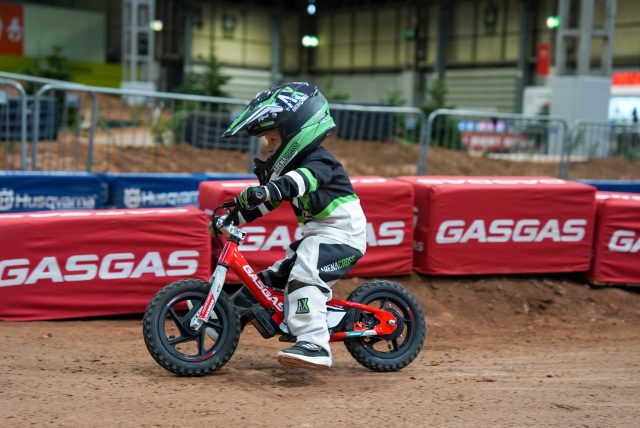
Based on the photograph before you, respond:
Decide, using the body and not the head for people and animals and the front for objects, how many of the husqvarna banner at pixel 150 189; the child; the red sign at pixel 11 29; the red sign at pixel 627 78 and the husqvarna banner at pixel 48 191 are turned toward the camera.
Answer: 4

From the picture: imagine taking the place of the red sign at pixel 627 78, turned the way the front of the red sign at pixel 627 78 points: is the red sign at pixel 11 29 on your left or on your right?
on your right

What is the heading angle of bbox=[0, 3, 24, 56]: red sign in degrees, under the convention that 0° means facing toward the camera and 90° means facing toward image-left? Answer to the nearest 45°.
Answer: approximately 0°

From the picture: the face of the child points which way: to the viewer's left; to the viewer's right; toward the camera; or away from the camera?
to the viewer's left

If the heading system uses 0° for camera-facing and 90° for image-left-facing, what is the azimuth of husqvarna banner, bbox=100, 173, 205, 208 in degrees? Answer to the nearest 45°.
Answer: approximately 0°

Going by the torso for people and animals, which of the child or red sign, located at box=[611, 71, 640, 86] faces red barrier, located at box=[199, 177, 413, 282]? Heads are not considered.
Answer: the red sign

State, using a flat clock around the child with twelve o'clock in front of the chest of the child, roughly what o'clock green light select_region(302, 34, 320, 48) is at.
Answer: The green light is roughly at 3 o'clock from the child.

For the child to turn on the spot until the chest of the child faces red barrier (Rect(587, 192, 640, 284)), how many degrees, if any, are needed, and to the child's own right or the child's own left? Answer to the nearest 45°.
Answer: approximately 135° to the child's own right

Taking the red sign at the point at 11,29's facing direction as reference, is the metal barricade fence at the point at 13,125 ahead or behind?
ahead

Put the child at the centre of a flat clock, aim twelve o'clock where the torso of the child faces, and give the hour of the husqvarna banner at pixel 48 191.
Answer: The husqvarna banner is roughly at 2 o'clock from the child.
